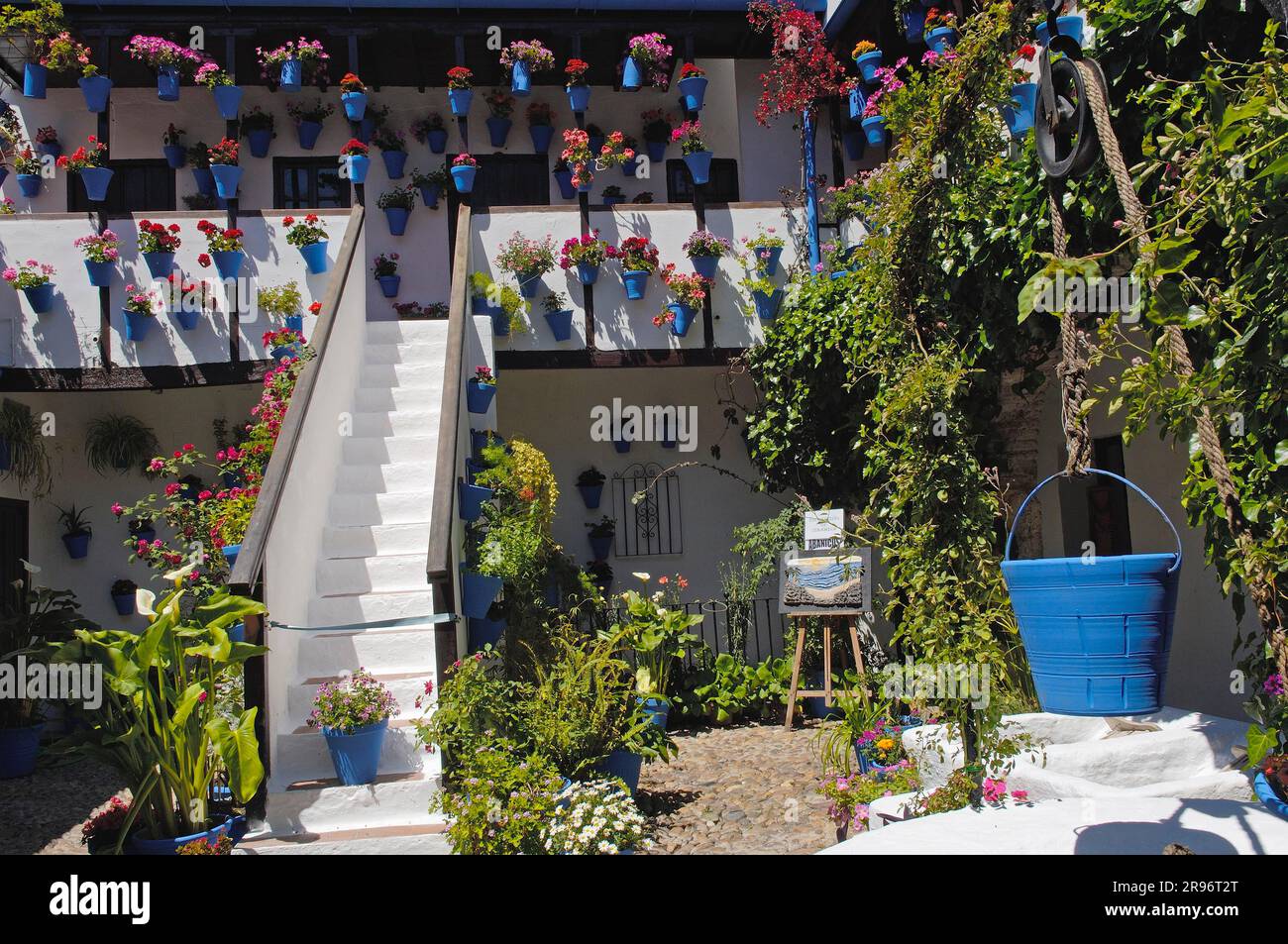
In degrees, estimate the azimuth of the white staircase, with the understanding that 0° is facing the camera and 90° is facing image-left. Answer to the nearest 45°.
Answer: approximately 0°

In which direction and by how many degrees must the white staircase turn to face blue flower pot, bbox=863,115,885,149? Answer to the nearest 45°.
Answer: approximately 135° to its left

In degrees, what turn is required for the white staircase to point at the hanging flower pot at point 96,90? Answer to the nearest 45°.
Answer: approximately 135° to its right

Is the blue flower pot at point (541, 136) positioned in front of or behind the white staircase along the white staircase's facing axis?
behind

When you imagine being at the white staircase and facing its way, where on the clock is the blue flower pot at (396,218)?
The blue flower pot is roughly at 6 o'clock from the white staircase.

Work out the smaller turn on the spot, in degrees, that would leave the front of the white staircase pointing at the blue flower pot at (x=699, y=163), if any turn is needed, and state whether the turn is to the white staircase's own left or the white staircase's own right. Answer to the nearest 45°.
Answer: approximately 135° to the white staircase's own left

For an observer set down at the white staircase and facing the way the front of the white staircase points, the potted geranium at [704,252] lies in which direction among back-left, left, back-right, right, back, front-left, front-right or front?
back-left

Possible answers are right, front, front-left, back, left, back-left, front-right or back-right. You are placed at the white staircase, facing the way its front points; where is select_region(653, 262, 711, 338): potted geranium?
back-left

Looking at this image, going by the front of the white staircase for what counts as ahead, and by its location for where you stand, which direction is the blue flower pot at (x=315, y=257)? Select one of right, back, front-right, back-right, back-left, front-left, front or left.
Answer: back
